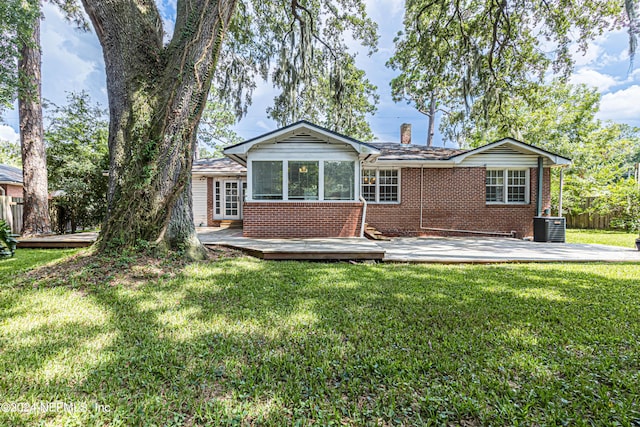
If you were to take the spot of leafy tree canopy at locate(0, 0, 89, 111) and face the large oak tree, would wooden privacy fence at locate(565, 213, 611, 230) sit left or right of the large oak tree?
left

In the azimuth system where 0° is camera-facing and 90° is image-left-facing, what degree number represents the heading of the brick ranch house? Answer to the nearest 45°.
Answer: approximately 180°

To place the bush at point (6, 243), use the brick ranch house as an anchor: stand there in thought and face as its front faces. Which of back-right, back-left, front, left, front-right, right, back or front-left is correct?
back-left

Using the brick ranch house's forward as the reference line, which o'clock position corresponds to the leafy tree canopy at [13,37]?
The leafy tree canopy is roughly at 8 o'clock from the brick ranch house.

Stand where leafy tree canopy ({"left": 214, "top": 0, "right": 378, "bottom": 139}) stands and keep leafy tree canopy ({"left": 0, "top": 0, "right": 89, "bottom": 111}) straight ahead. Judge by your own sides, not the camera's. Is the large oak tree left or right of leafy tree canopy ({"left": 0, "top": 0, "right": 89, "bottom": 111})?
left
